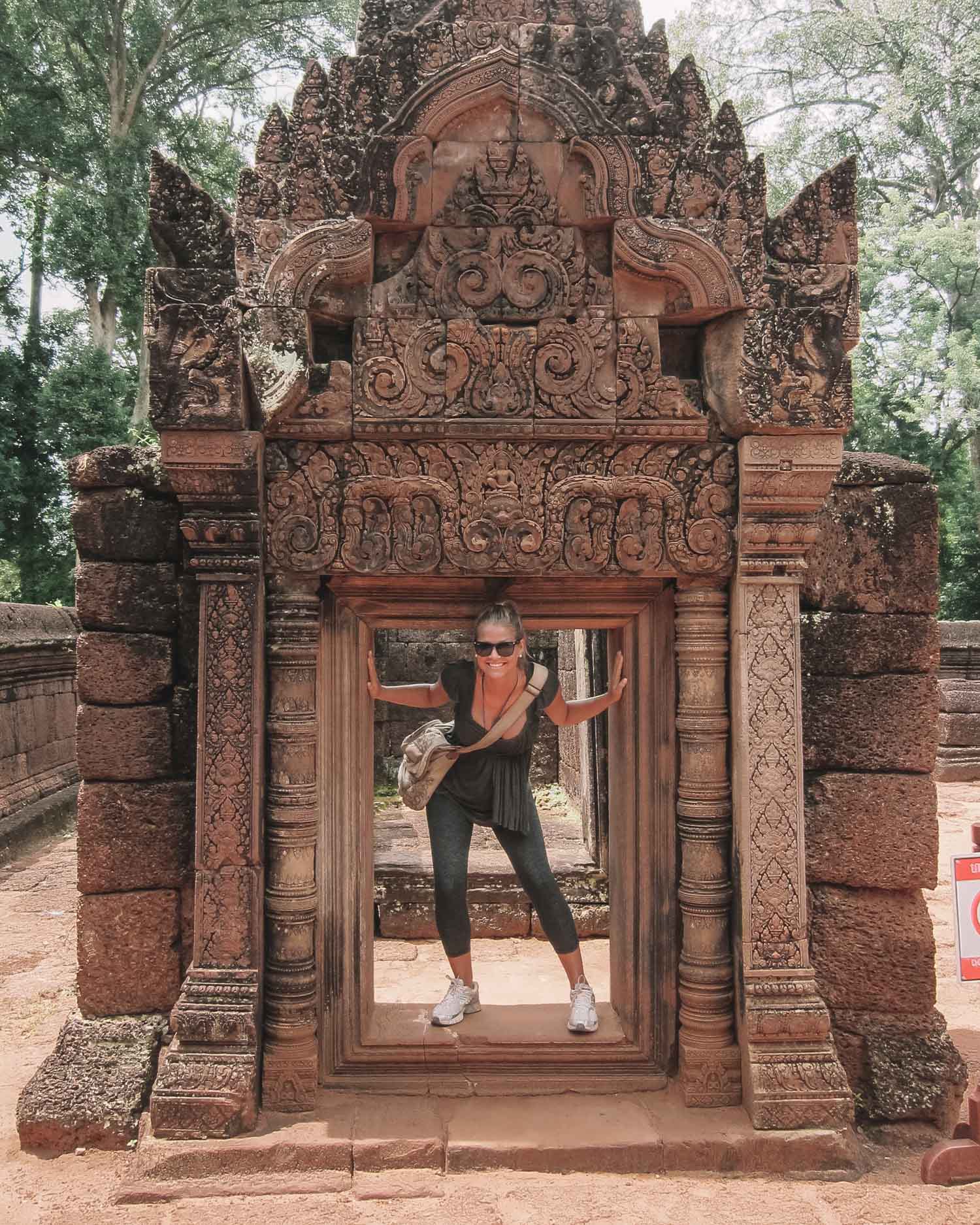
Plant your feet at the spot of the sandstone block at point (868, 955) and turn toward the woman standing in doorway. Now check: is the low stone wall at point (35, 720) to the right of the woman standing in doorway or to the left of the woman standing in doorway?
right

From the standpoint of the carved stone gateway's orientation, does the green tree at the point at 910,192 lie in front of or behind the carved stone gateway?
behind

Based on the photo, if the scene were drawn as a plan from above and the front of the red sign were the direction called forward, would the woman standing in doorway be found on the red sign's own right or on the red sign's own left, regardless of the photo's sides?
on the red sign's own right

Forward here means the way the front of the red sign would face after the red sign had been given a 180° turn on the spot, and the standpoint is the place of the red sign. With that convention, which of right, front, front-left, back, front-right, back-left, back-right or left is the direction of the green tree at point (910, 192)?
front

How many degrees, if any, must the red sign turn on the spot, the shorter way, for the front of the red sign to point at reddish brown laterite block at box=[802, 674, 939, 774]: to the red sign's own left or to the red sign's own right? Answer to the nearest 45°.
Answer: approximately 135° to the red sign's own right

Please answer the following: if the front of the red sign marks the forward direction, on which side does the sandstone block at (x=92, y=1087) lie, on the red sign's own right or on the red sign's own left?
on the red sign's own right

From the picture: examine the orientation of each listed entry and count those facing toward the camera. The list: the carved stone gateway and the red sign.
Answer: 2

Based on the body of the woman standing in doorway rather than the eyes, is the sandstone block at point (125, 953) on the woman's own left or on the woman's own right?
on the woman's own right

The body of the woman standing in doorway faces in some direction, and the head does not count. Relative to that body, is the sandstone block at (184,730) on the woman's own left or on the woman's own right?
on the woman's own right

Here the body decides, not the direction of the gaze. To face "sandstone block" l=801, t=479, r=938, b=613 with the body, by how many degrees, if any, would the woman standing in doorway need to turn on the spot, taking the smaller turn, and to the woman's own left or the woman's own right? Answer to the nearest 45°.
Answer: approximately 90° to the woman's own left
